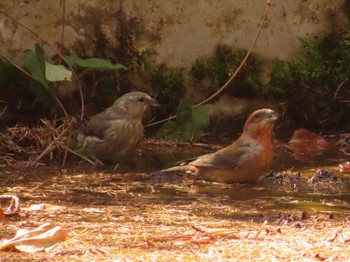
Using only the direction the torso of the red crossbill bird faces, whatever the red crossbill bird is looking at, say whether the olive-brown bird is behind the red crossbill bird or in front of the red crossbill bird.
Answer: behind

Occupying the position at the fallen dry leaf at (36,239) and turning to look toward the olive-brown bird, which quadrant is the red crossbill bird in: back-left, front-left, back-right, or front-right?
front-right

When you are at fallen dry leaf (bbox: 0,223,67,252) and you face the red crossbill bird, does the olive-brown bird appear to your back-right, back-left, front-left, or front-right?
front-left

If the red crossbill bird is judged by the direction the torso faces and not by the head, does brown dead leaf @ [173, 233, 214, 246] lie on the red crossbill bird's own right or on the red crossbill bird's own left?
on the red crossbill bird's own right

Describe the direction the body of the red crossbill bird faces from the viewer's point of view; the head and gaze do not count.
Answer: to the viewer's right

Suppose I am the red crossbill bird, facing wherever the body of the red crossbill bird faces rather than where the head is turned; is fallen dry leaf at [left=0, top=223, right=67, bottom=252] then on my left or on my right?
on my right

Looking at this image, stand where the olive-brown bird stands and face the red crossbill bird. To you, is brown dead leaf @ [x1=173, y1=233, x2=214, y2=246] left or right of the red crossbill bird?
right
